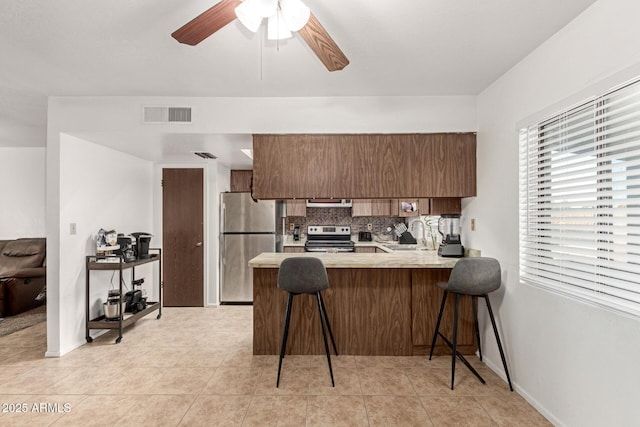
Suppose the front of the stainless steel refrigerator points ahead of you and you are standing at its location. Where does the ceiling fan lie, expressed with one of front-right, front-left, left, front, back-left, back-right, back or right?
front

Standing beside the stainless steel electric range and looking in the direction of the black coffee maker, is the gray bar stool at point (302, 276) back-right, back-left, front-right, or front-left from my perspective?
front-left

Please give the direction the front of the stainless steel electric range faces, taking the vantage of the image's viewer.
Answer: facing the viewer

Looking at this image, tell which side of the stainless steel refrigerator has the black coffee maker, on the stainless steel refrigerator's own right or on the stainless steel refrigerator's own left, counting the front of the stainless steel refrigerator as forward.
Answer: on the stainless steel refrigerator's own right

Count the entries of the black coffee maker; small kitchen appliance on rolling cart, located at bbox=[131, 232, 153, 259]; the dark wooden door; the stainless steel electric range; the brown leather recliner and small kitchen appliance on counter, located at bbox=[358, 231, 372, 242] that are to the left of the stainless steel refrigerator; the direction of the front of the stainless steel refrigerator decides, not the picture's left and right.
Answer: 2

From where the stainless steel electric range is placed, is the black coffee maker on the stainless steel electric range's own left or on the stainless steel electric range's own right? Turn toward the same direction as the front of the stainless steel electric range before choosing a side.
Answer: on the stainless steel electric range's own right

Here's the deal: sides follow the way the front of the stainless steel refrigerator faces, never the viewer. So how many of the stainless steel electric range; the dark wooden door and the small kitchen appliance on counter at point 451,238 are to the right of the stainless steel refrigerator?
1

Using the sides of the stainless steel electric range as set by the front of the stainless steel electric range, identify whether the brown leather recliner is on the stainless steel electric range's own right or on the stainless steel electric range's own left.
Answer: on the stainless steel electric range's own right

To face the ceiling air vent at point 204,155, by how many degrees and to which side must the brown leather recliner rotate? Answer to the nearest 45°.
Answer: approximately 90° to its left
